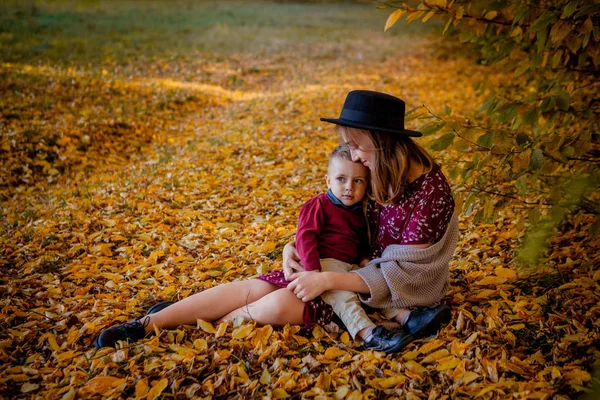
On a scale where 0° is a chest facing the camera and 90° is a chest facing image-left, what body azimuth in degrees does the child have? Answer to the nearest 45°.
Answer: approximately 315°
